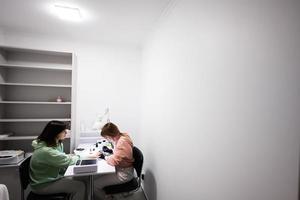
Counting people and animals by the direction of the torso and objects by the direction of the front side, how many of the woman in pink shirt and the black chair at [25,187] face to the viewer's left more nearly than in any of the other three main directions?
1

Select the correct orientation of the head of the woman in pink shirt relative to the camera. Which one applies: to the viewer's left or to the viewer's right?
to the viewer's left

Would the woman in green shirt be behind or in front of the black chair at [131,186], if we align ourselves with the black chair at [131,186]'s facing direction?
in front

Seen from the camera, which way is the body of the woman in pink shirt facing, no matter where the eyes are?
to the viewer's left

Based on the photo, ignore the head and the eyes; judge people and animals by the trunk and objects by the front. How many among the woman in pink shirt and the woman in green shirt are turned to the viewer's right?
1

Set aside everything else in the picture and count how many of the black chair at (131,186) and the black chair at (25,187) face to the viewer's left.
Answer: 1

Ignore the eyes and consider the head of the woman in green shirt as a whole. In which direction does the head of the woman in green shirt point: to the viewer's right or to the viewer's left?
to the viewer's right

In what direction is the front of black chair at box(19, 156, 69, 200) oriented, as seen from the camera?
facing to the right of the viewer

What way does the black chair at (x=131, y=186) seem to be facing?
to the viewer's left

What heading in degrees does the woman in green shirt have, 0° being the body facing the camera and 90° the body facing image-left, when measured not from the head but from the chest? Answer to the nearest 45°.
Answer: approximately 270°

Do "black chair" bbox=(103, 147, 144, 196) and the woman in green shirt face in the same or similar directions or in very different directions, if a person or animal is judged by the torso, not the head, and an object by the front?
very different directions
